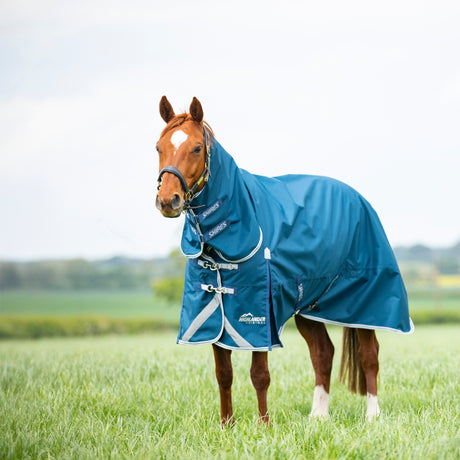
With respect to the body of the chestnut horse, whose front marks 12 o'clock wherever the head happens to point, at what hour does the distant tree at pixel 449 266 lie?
The distant tree is roughly at 5 o'clock from the chestnut horse.

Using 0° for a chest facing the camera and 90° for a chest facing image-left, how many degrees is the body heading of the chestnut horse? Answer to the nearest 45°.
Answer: approximately 45°
